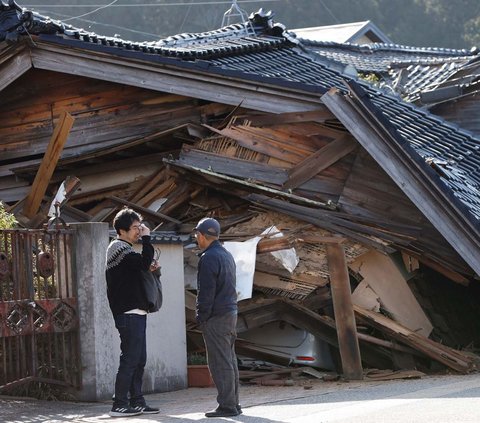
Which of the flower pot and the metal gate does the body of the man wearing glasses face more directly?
the flower pot

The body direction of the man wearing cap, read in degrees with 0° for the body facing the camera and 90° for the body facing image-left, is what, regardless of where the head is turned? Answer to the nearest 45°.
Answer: approximately 90°

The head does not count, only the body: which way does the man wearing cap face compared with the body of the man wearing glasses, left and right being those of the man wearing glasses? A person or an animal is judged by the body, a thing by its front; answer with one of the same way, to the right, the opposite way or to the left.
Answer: the opposite way

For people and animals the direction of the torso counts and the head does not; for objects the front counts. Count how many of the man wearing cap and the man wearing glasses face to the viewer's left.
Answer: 1

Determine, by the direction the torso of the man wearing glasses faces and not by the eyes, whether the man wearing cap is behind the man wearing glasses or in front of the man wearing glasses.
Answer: in front

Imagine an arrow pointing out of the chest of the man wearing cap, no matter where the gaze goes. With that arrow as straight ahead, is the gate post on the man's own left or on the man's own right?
on the man's own right

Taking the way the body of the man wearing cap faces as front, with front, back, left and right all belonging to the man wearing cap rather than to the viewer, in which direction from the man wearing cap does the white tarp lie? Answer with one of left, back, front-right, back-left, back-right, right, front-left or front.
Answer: right

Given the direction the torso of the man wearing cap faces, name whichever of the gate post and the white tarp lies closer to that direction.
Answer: the gate post

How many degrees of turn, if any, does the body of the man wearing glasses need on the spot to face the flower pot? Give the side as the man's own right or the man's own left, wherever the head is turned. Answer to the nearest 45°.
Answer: approximately 90° to the man's own left

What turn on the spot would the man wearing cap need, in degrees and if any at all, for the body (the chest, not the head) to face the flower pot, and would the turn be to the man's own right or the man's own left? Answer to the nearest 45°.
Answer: approximately 90° to the man's own right

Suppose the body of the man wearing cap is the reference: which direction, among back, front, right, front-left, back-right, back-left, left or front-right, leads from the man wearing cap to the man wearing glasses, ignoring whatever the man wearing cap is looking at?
front

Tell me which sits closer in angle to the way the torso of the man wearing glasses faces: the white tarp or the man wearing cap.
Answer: the man wearing cap

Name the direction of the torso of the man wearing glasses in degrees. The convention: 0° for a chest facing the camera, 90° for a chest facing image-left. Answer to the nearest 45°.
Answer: approximately 270°
